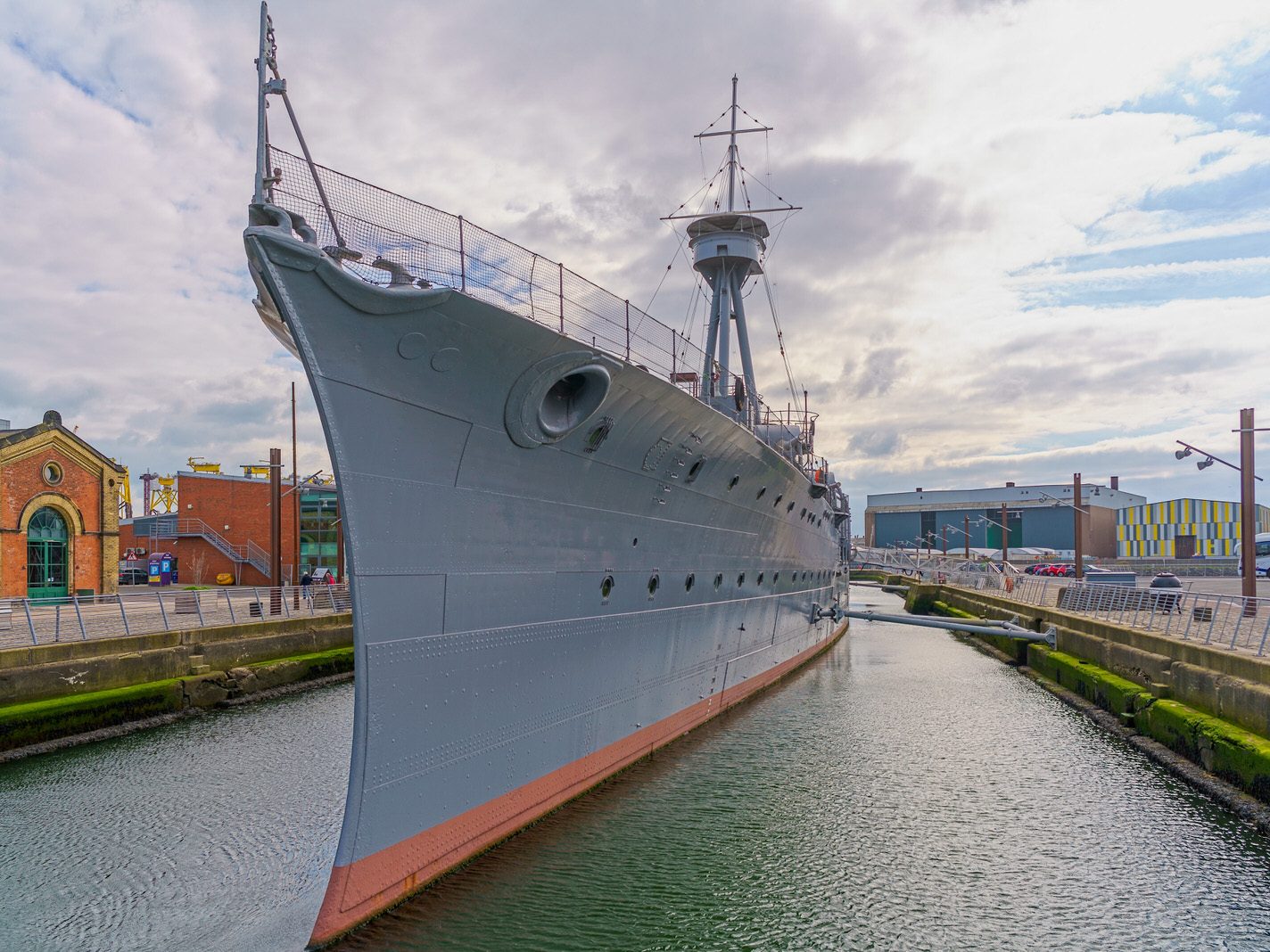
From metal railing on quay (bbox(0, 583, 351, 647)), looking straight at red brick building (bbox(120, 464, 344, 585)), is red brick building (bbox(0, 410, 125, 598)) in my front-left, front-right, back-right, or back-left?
front-left

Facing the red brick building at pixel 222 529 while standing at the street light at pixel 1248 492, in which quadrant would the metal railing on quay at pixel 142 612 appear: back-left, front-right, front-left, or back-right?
front-left

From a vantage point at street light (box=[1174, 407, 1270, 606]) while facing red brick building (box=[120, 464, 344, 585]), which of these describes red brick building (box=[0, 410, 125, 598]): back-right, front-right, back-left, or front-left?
front-left

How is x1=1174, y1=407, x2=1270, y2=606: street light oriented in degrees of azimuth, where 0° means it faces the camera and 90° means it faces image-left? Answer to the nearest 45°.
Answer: approximately 90°

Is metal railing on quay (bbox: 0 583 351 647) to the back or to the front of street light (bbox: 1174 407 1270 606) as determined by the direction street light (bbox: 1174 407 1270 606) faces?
to the front

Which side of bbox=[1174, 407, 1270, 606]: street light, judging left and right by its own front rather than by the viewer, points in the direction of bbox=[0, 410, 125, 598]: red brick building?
front
